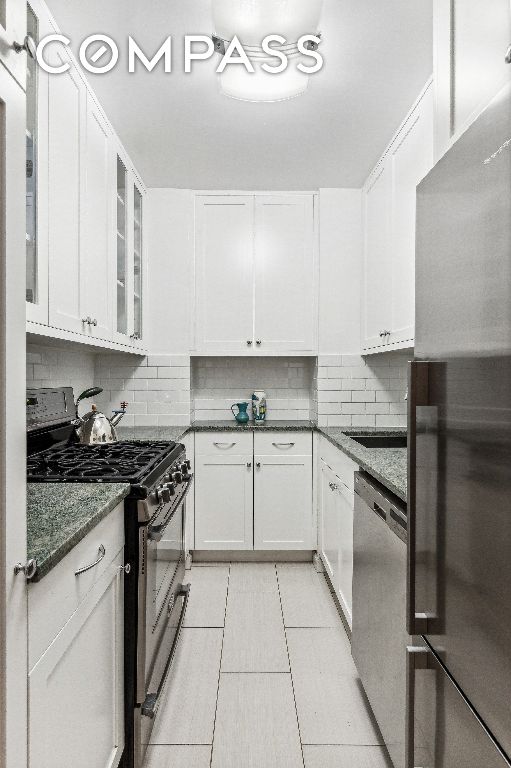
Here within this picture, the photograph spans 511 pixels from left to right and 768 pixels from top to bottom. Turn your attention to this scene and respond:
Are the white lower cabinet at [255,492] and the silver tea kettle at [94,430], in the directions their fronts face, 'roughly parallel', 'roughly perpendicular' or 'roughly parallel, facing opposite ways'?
roughly perpendicular

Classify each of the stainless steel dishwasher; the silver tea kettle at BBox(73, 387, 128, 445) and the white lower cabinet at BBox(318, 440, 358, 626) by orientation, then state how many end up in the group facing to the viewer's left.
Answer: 2

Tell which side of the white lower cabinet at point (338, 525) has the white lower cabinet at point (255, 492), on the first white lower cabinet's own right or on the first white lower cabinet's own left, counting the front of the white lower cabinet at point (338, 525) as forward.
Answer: on the first white lower cabinet's own right

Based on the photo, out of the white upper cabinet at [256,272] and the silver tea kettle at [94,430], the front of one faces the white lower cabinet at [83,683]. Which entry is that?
the white upper cabinet

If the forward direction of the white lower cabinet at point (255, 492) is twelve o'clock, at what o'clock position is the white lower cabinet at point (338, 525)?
the white lower cabinet at point (338, 525) is roughly at 11 o'clock from the white lower cabinet at point (255, 492).

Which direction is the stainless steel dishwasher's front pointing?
to the viewer's left

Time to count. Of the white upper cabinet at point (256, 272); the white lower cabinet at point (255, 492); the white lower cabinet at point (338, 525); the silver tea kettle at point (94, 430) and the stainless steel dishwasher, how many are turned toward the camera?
2

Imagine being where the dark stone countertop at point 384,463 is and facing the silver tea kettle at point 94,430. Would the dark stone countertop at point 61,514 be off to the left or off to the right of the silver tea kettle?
left

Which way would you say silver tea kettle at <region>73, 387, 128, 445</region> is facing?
to the viewer's right

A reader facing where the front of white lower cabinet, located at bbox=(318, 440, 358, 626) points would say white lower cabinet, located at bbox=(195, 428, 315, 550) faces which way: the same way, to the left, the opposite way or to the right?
to the left

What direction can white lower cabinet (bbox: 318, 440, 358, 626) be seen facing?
to the viewer's left
